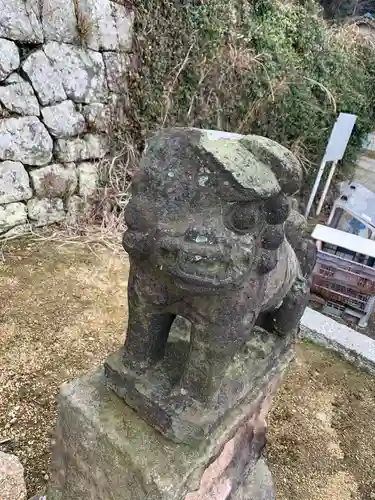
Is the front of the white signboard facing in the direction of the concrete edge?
yes

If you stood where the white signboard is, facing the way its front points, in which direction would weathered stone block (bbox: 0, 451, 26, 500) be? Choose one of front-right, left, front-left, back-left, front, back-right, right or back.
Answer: front

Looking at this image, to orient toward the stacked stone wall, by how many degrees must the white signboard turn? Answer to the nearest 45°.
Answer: approximately 45° to its right

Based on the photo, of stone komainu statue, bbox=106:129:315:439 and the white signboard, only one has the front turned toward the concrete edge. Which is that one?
the white signboard

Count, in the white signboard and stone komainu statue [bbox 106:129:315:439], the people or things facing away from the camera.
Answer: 0

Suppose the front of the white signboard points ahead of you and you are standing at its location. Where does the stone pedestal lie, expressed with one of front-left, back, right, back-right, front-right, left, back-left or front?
front

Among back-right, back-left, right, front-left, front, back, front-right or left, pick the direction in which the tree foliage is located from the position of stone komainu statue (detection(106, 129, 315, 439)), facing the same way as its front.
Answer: back-right

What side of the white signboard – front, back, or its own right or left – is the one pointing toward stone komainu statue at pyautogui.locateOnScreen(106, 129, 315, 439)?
front

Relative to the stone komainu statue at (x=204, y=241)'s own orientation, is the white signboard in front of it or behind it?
behind
